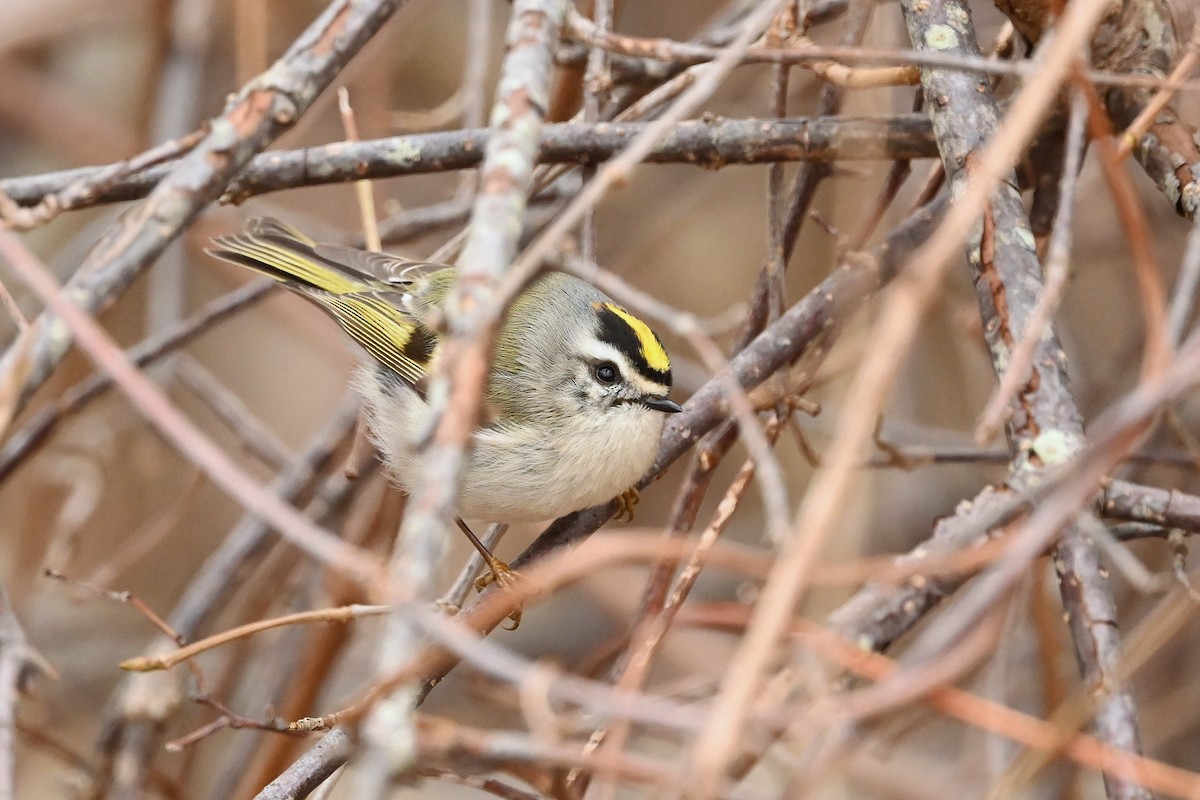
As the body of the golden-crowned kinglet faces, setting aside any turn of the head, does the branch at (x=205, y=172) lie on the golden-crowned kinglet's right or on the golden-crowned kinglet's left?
on the golden-crowned kinglet's right

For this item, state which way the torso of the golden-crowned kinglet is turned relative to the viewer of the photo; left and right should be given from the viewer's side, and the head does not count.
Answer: facing to the right of the viewer

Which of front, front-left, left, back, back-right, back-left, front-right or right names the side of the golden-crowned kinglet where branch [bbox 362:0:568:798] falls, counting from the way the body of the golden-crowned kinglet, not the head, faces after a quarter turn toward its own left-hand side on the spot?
back
